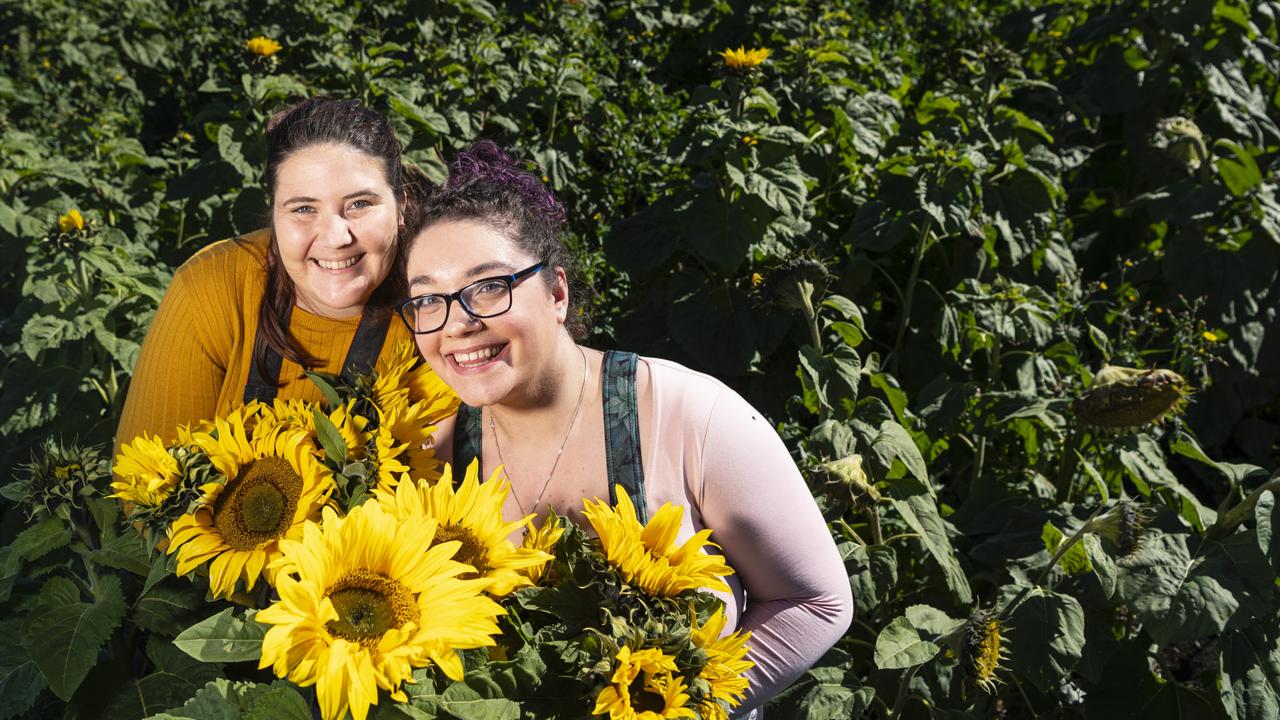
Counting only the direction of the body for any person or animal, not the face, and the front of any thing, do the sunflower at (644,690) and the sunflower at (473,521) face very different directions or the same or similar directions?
same or similar directions

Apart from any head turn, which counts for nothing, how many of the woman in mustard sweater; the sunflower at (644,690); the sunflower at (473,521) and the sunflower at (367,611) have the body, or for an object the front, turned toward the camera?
4

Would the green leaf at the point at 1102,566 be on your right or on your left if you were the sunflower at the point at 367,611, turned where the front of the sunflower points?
on your left

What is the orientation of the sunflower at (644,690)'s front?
toward the camera

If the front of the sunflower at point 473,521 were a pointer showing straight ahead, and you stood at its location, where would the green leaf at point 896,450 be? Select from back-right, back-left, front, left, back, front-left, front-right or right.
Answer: back-left

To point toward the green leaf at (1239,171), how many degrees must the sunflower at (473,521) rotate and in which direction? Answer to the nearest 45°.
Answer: approximately 135° to its left

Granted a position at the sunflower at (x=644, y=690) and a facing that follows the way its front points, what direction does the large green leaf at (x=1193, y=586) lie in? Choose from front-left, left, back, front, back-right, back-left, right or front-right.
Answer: back-left

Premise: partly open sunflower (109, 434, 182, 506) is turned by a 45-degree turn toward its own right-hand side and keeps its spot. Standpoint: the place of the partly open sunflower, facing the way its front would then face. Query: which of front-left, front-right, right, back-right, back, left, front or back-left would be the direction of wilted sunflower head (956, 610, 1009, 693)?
back

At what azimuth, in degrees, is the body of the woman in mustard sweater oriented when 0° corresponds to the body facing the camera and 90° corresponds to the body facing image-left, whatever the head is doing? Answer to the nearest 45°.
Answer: approximately 0°

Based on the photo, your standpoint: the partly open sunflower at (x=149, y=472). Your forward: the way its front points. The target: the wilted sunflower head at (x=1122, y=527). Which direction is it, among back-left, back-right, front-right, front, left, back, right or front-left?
back-left

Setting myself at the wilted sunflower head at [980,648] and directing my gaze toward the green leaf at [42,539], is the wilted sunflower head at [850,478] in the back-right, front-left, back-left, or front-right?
front-right

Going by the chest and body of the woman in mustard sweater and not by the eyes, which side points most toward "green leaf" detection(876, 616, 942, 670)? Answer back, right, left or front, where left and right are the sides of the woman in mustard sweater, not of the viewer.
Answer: left

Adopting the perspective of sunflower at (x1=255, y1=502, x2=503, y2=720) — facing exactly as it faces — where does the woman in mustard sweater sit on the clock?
The woman in mustard sweater is roughly at 6 o'clock from the sunflower.

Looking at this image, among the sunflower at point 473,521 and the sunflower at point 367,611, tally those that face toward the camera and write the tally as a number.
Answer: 2

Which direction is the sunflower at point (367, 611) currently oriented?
toward the camera
